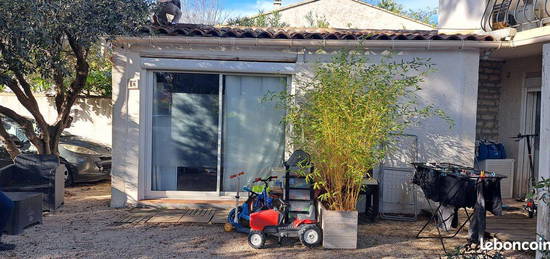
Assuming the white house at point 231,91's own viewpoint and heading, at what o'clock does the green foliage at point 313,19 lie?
The green foliage is roughly at 6 o'clock from the white house.

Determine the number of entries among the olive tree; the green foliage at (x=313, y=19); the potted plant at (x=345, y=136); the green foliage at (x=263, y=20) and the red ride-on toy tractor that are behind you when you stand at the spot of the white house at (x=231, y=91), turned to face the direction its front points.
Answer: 2

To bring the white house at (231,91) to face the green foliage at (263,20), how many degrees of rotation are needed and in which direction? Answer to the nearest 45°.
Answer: approximately 180°

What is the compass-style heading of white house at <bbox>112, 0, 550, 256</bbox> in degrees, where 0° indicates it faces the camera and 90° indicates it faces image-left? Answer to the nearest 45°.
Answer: approximately 0°

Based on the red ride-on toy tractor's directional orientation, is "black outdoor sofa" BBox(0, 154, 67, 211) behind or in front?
in front

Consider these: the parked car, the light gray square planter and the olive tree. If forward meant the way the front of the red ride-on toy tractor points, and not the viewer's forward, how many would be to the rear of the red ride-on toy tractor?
1

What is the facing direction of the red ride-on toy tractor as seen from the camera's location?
facing to the left of the viewer

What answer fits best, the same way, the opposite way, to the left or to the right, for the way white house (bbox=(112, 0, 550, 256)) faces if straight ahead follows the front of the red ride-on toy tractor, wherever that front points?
to the left

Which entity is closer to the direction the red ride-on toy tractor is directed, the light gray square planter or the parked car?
the parked car

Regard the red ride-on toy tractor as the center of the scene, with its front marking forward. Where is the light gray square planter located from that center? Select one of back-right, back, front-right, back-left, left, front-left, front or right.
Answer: back

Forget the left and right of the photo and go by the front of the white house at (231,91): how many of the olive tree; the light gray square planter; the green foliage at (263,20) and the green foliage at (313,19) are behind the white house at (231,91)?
2

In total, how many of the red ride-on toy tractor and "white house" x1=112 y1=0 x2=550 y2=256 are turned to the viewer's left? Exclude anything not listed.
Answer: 1

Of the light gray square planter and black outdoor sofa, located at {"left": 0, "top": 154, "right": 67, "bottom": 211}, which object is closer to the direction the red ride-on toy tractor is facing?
the black outdoor sofa

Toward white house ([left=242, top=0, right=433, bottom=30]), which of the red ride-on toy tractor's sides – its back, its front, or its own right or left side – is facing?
right

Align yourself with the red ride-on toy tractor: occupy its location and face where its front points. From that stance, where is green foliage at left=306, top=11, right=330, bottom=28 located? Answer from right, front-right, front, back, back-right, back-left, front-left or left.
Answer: right
